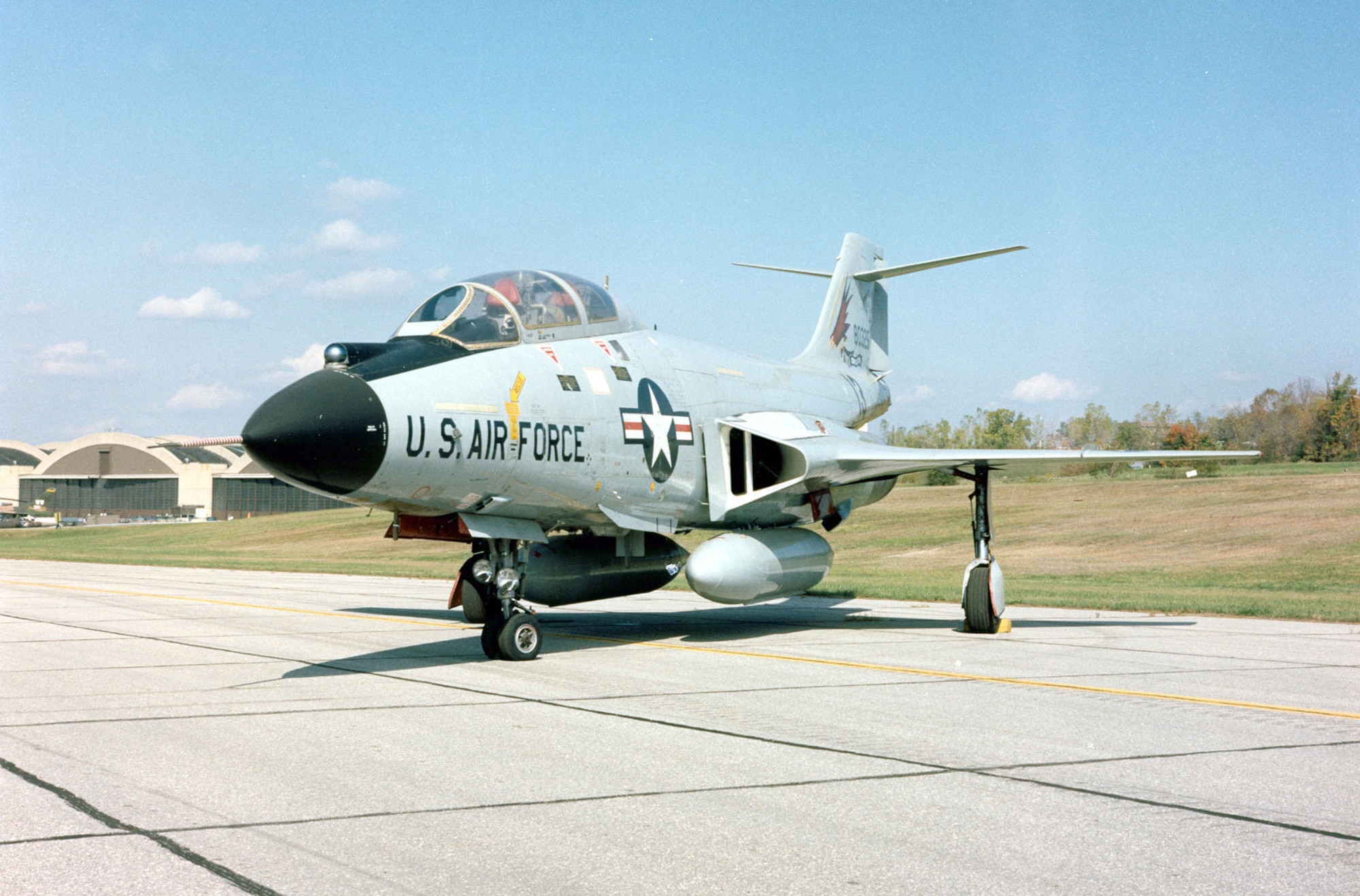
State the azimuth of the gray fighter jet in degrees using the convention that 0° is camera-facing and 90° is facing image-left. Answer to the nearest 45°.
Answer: approximately 45°
